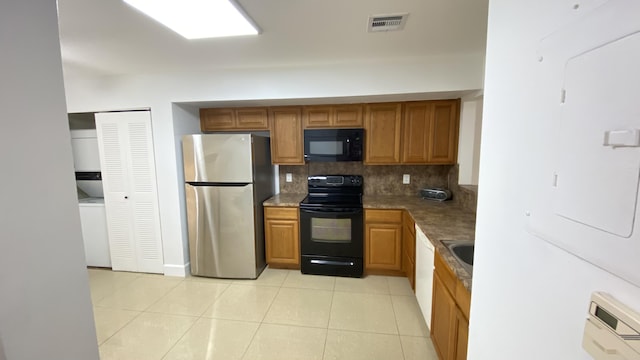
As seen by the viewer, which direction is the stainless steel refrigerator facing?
toward the camera

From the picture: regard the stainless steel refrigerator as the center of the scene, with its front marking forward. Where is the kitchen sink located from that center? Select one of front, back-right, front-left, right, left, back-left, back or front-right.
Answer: front-left

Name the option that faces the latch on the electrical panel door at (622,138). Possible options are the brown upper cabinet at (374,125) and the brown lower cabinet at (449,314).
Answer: the brown upper cabinet

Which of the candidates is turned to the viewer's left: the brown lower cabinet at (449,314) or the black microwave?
the brown lower cabinet

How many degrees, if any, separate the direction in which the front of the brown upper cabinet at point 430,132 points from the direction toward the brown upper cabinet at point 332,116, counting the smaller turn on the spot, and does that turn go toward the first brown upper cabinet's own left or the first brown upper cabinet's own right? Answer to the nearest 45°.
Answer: approximately 90° to the first brown upper cabinet's own right

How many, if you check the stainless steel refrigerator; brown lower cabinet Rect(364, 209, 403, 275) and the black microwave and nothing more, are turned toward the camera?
3

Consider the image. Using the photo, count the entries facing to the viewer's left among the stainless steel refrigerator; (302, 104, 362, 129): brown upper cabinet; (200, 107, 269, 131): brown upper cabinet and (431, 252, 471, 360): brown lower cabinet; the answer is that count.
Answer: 1

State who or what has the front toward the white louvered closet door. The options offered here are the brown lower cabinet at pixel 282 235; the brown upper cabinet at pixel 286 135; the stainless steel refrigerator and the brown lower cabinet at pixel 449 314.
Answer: the brown lower cabinet at pixel 449 314

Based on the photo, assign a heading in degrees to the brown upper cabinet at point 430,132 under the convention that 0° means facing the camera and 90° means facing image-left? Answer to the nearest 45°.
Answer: approximately 0°

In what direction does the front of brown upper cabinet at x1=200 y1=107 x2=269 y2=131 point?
toward the camera

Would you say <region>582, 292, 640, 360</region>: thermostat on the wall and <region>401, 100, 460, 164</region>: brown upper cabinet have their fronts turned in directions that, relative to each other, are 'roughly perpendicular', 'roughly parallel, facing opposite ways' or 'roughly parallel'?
roughly perpendicular

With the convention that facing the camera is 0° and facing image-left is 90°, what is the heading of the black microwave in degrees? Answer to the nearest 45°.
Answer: approximately 0°

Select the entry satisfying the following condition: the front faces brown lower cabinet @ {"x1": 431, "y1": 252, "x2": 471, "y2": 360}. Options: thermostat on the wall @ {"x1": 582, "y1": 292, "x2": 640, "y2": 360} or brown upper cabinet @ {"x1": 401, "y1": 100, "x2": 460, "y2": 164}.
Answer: the brown upper cabinet

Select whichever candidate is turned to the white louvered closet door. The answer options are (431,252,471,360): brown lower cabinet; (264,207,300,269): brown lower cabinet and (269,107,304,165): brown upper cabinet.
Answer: (431,252,471,360): brown lower cabinet

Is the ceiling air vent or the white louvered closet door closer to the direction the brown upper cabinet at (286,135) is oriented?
the ceiling air vent
